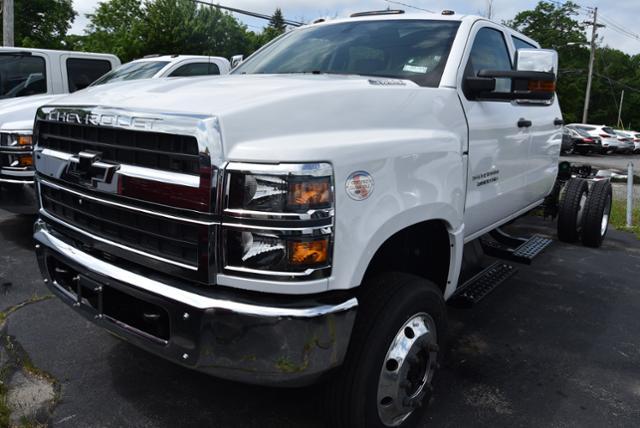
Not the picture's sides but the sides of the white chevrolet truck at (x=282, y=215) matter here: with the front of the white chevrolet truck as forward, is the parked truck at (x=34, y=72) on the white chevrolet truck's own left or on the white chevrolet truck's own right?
on the white chevrolet truck's own right

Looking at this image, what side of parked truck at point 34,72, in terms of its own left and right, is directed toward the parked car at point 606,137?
back

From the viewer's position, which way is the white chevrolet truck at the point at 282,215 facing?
facing the viewer and to the left of the viewer

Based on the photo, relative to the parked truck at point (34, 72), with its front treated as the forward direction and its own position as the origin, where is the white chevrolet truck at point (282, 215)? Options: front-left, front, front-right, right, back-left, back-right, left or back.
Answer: front-left

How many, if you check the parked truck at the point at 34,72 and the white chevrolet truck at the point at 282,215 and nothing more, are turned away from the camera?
0

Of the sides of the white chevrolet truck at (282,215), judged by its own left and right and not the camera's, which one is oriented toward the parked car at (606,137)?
back

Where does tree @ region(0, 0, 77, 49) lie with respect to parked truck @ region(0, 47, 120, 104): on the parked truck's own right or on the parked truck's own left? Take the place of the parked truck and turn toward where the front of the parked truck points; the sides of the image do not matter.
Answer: on the parked truck's own right

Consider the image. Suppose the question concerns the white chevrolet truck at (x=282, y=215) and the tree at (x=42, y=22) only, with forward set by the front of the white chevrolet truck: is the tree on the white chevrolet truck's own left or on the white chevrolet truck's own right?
on the white chevrolet truck's own right

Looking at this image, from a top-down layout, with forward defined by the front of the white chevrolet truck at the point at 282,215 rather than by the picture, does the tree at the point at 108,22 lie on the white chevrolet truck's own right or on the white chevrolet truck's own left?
on the white chevrolet truck's own right

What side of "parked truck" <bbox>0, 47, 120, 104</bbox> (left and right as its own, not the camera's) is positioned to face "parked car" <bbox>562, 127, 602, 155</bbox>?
back

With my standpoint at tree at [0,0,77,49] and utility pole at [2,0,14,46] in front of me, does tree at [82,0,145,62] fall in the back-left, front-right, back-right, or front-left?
back-left

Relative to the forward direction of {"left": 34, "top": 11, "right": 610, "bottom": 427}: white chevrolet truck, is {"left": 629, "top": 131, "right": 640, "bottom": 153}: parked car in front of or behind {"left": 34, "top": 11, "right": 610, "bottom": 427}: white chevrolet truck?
behind
